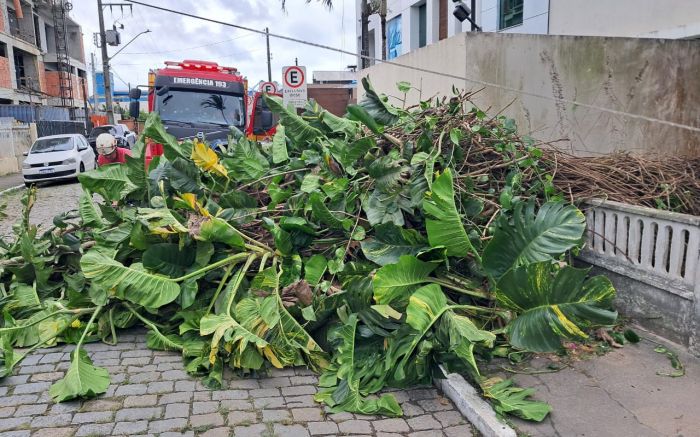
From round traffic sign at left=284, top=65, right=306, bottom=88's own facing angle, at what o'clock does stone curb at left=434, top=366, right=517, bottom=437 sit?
The stone curb is roughly at 12 o'clock from the round traffic sign.

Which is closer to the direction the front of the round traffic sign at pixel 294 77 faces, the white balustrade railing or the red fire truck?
the white balustrade railing

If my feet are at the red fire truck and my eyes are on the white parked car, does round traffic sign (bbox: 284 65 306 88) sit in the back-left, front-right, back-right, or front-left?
back-right

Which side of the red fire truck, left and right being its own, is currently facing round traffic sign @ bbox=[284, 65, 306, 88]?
left

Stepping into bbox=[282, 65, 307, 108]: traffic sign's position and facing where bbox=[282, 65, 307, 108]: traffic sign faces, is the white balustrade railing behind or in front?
in front

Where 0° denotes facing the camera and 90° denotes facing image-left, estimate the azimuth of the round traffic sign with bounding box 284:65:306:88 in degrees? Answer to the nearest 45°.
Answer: approximately 0°

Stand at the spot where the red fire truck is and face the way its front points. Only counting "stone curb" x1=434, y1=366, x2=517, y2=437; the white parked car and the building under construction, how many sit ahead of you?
1

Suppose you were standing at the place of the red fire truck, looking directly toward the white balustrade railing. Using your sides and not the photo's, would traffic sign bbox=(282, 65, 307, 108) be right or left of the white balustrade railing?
left

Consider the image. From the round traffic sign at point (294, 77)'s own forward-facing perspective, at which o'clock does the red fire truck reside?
The red fire truck is roughly at 3 o'clock from the round traffic sign.

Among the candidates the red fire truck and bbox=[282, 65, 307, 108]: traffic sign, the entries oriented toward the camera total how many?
2

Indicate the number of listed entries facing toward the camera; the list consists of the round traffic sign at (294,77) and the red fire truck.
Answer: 2
